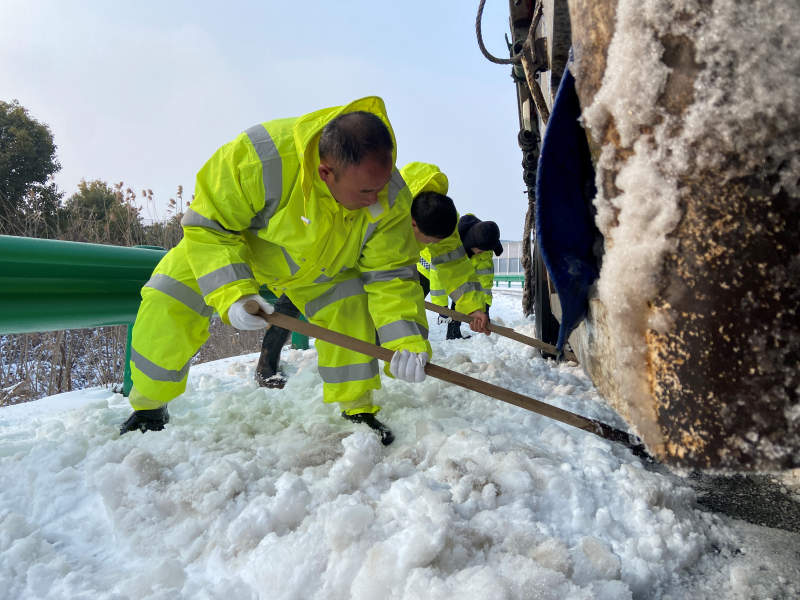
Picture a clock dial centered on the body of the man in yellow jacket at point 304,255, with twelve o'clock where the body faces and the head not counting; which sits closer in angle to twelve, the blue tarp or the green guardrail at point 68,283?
the blue tarp

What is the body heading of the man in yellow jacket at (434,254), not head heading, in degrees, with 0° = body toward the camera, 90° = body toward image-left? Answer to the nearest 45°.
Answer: approximately 315°

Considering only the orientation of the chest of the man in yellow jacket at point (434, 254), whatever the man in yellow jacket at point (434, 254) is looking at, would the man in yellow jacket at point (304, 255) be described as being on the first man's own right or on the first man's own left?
on the first man's own right

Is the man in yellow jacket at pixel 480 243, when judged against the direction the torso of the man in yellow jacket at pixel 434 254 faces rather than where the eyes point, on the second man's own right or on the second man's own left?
on the second man's own left

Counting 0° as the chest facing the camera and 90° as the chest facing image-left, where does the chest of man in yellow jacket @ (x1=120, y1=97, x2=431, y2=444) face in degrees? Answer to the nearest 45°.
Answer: approximately 315°

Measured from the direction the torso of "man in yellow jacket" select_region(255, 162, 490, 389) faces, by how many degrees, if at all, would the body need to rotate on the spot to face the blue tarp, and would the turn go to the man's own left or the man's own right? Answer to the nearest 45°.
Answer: approximately 45° to the man's own right

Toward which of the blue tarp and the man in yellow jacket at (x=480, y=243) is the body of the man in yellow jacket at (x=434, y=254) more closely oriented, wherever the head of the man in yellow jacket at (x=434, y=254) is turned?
the blue tarp

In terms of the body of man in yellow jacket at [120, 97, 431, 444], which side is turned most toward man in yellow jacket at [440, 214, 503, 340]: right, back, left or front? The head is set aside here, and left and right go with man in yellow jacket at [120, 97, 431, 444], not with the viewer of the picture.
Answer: left

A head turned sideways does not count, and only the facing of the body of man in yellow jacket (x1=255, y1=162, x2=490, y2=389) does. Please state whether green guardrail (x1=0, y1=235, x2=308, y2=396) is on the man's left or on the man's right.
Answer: on the man's right
